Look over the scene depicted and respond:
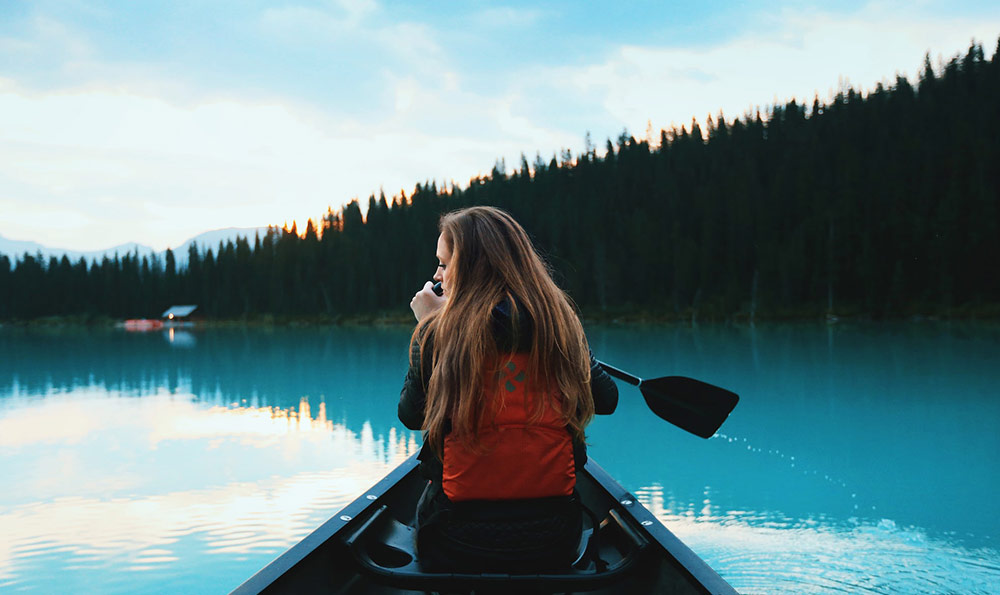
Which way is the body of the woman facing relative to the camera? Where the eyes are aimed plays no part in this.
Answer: away from the camera

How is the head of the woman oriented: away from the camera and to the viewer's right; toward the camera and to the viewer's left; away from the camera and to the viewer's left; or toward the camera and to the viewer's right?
away from the camera and to the viewer's left

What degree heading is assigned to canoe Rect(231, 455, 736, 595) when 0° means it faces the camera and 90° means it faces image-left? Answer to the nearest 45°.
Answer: approximately 180°
